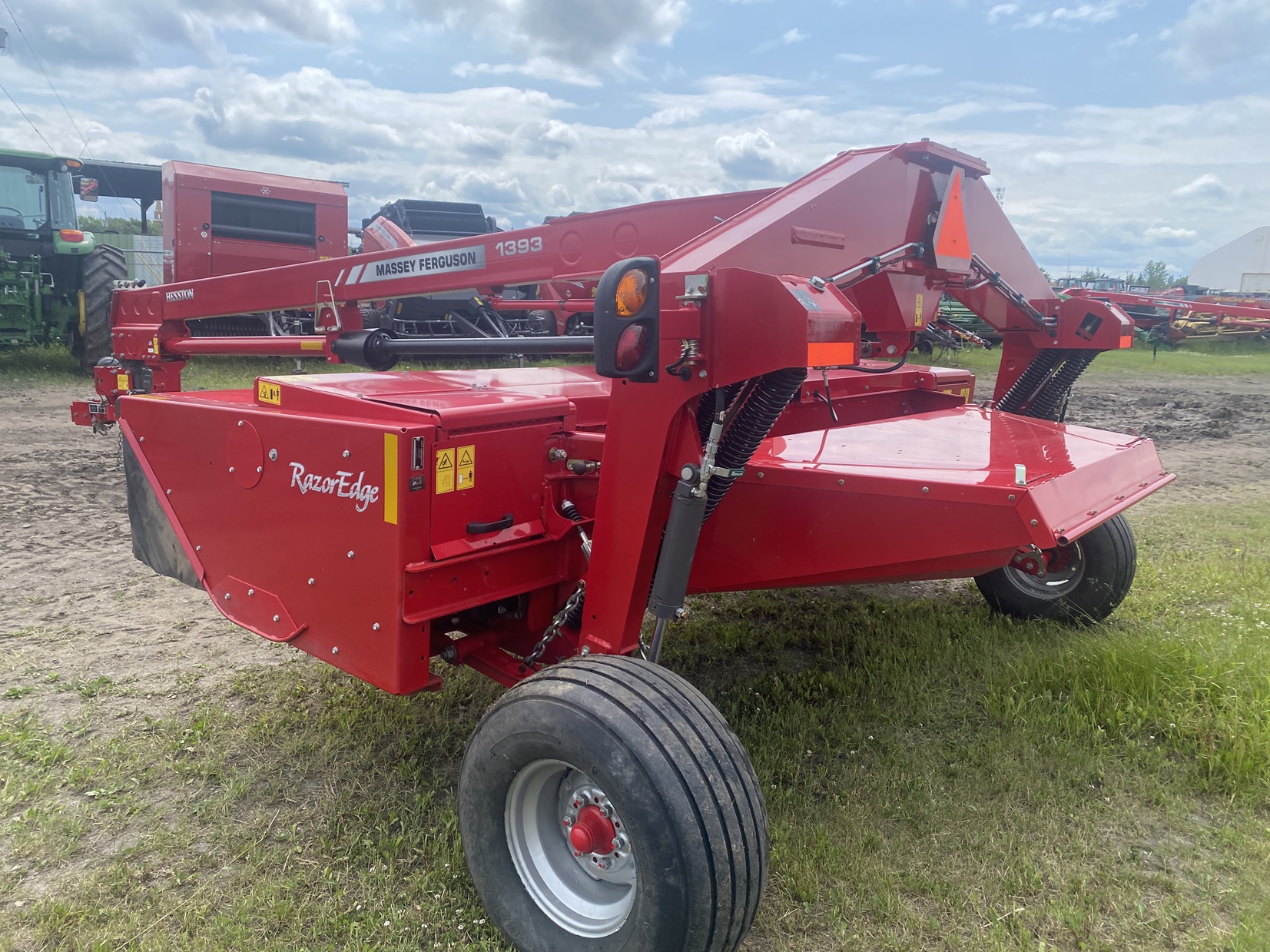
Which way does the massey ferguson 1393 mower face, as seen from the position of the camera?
facing away from the viewer and to the left of the viewer
